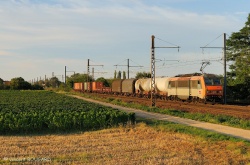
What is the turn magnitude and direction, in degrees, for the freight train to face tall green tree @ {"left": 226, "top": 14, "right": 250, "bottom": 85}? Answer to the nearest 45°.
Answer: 0° — it already faces it

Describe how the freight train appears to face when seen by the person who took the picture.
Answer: facing the viewer and to the right of the viewer
